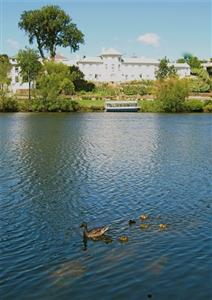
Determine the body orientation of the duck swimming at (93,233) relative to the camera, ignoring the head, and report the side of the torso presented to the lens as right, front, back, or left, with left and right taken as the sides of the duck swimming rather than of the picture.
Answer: left

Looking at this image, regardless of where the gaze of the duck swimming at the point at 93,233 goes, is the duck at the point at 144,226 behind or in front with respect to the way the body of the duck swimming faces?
behind

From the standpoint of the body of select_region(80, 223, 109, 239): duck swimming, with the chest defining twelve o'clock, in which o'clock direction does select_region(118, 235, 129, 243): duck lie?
The duck is roughly at 6 o'clock from the duck swimming.
